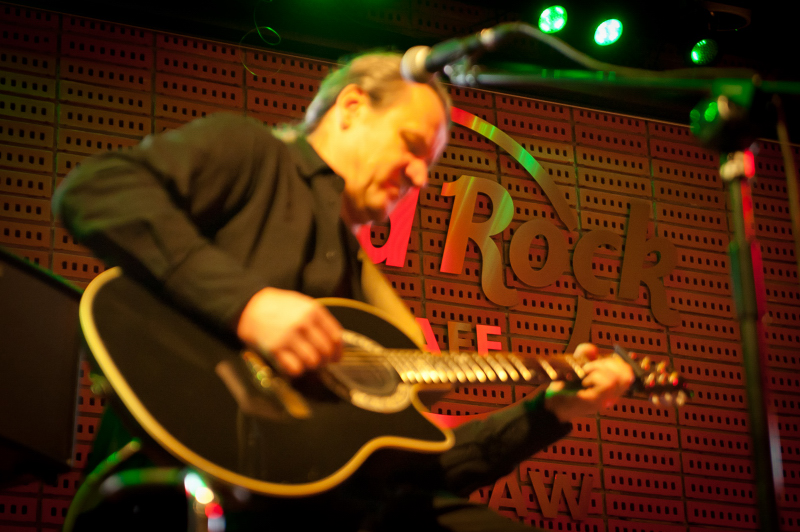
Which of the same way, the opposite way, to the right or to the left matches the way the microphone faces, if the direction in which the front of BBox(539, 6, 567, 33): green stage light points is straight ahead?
to the right

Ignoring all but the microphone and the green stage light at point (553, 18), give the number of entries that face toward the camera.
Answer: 1

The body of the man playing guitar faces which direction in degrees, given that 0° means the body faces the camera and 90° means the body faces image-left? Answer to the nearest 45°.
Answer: approximately 315°

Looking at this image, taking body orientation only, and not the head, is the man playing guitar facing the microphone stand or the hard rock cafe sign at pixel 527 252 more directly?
the microphone stand

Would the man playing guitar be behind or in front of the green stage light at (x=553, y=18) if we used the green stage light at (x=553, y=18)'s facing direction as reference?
in front

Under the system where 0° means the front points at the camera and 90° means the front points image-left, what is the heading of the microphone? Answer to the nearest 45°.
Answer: approximately 90°

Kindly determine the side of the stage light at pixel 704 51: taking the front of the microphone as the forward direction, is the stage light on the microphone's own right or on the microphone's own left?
on the microphone's own right

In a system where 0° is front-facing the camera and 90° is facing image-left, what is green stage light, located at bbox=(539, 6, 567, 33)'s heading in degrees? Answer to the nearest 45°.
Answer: approximately 0°
